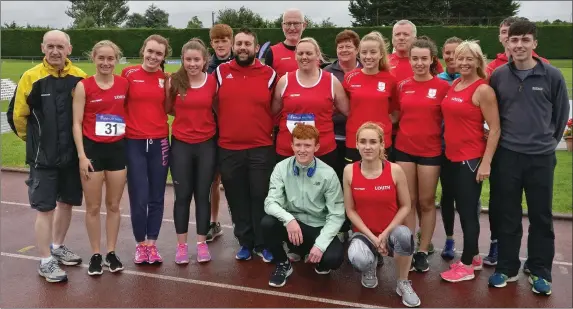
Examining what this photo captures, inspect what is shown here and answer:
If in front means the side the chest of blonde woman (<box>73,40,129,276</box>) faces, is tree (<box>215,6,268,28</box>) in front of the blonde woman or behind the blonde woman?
behind

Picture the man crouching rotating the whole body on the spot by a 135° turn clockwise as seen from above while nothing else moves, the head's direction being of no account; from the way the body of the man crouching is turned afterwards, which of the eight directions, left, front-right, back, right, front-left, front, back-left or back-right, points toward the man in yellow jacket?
front-left

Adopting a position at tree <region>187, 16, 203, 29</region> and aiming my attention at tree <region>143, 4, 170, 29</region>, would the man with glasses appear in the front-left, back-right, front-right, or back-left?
back-left

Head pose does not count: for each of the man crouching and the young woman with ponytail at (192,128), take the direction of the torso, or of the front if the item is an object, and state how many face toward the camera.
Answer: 2

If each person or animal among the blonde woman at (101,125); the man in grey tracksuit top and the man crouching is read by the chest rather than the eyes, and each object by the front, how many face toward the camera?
3

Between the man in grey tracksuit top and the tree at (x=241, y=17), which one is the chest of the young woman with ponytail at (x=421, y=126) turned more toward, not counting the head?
the man in grey tracksuit top

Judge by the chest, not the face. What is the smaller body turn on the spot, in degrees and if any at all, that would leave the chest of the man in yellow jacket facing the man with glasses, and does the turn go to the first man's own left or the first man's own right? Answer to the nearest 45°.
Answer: approximately 45° to the first man's own left

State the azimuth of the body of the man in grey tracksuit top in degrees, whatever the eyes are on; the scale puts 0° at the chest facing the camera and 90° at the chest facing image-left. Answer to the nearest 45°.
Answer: approximately 0°

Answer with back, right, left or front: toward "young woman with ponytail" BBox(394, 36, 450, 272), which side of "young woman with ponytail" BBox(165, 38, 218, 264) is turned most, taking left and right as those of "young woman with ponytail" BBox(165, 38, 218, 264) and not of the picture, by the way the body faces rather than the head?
left

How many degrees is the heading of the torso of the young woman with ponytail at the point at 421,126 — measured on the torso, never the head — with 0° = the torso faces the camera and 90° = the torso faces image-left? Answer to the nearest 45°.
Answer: approximately 0°

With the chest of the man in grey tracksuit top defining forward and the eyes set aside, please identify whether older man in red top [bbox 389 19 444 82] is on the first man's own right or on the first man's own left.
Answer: on the first man's own right
